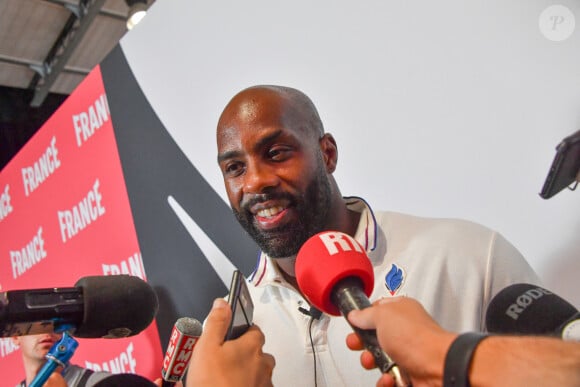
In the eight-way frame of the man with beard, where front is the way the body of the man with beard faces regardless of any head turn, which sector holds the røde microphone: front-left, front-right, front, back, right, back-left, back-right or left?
left

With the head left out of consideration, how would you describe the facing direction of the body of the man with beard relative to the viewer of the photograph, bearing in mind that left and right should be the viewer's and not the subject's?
facing the viewer and to the left of the viewer

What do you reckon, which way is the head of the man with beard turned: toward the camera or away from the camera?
toward the camera

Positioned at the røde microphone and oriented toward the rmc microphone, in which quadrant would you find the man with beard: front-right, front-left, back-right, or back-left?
front-right

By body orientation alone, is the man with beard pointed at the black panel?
no

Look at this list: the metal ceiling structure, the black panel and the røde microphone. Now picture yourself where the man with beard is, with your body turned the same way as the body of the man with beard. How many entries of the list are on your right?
2

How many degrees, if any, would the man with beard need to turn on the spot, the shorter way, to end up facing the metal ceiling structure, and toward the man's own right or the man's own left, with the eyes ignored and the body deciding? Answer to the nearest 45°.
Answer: approximately 90° to the man's own right
